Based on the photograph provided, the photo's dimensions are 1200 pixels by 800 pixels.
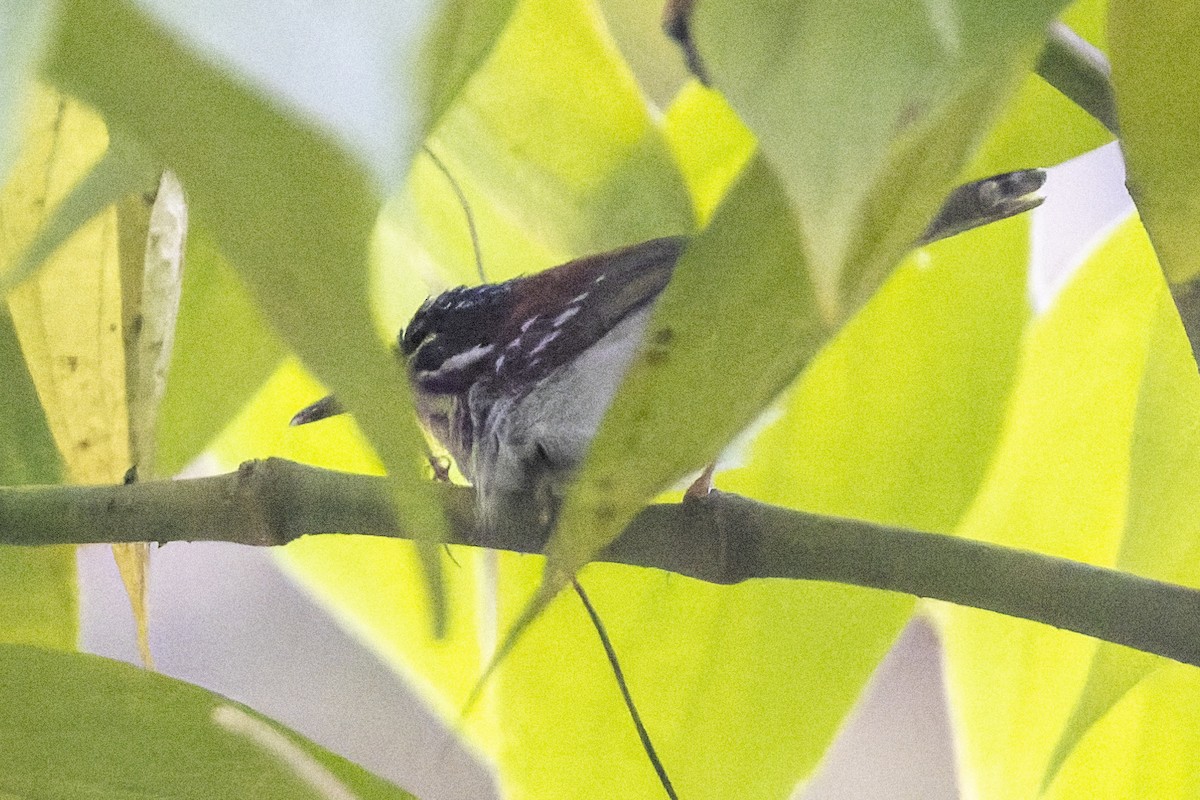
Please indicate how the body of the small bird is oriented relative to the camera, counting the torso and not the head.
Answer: to the viewer's left
